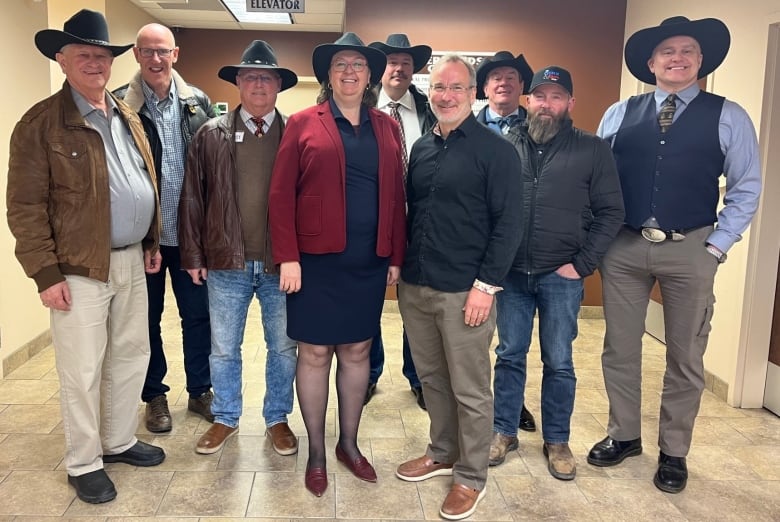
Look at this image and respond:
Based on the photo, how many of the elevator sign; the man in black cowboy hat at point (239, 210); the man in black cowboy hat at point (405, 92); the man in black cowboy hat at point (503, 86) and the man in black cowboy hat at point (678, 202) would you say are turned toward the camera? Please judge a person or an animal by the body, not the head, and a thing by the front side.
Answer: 5

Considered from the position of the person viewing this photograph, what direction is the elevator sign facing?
facing the viewer

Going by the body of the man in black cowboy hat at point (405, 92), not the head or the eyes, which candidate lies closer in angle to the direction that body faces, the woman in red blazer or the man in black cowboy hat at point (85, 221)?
the woman in red blazer

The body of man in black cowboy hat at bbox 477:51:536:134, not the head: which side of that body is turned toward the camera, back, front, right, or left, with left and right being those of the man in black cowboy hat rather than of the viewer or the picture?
front

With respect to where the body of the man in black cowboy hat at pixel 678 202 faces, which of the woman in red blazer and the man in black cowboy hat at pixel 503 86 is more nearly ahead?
the woman in red blazer

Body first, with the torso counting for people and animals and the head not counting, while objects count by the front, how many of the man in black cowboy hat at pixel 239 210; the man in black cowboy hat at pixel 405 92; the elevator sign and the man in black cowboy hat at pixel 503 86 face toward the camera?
4

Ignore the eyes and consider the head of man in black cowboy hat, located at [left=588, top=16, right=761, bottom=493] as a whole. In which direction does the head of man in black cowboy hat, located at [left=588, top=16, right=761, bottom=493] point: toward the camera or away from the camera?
toward the camera

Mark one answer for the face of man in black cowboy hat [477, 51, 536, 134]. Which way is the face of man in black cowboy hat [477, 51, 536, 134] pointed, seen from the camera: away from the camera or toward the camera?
toward the camera

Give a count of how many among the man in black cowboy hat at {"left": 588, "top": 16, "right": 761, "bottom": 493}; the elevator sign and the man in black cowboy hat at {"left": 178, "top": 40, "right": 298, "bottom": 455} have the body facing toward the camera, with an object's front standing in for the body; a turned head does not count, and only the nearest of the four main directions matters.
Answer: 3

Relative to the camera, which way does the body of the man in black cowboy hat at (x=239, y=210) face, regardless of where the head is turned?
toward the camera

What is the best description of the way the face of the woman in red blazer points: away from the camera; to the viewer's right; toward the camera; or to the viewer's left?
toward the camera

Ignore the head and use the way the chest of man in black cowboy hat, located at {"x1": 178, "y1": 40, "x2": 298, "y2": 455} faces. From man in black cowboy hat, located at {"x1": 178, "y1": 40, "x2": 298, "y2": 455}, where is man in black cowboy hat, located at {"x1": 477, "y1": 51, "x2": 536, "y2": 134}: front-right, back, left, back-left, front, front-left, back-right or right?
left

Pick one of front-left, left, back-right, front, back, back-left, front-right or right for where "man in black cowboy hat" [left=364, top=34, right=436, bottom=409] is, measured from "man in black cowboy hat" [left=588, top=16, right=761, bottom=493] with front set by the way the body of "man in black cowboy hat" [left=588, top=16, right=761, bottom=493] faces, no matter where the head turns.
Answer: right

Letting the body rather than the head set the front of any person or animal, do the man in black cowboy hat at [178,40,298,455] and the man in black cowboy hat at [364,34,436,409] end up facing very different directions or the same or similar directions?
same or similar directions
